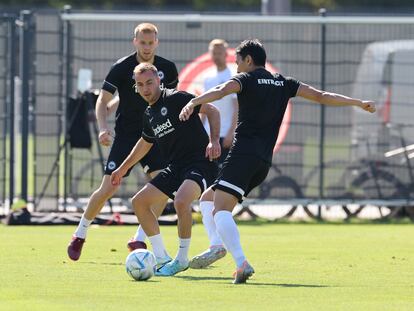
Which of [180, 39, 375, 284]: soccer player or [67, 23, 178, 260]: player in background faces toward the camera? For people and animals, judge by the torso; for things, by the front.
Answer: the player in background

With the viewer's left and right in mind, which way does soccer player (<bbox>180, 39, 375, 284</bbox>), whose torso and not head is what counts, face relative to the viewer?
facing away from the viewer and to the left of the viewer

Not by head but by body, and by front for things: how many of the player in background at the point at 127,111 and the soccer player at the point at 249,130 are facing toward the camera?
1

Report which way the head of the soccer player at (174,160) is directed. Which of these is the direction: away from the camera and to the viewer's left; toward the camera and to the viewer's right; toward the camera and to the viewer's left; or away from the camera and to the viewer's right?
toward the camera and to the viewer's left

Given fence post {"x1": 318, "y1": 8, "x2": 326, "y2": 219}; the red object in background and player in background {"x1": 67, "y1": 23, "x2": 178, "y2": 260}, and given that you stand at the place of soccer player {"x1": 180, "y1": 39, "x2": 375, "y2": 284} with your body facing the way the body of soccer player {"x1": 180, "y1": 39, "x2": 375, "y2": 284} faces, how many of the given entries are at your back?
0

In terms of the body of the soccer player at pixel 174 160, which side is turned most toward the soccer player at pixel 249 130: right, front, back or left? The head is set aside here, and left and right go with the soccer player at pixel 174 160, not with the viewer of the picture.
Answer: left

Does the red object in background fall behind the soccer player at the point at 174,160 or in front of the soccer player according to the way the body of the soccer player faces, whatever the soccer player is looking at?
behind

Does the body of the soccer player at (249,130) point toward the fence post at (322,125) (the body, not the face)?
no

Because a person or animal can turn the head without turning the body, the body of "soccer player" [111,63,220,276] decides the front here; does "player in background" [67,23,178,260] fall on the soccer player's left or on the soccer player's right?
on the soccer player's right

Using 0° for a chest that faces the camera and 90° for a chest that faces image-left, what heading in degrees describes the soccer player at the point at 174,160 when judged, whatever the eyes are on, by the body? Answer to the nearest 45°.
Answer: approximately 45°

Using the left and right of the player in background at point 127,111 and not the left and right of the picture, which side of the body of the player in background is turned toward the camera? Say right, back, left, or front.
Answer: front
